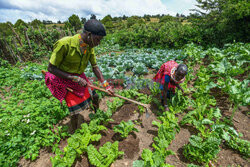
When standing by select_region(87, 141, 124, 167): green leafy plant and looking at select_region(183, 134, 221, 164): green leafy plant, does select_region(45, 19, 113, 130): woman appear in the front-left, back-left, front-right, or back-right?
back-left

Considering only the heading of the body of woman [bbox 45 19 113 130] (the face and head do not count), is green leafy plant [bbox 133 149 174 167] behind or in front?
in front

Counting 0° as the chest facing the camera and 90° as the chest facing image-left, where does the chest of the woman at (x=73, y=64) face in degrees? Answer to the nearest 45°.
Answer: approximately 315°

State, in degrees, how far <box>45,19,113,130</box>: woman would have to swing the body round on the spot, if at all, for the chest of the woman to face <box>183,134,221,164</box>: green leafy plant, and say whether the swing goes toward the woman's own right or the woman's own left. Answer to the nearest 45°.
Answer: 0° — they already face it

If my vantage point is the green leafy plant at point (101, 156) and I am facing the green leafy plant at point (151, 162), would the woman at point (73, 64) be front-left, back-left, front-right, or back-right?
back-left

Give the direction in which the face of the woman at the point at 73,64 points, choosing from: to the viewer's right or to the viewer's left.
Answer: to the viewer's right
